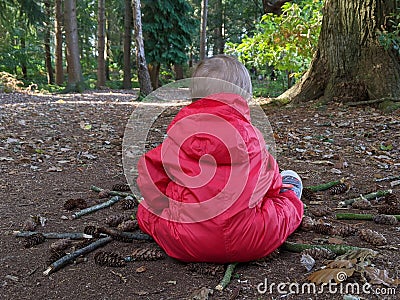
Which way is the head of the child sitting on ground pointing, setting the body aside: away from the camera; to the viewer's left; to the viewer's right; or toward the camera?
away from the camera

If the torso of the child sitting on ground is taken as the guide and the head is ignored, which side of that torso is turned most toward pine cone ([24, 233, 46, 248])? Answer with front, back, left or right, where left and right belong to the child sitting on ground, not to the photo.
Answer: left

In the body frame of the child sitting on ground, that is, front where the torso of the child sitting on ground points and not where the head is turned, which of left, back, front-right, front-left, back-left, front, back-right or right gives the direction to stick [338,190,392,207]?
front-right

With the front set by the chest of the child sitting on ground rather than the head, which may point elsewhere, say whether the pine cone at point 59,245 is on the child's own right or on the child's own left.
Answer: on the child's own left

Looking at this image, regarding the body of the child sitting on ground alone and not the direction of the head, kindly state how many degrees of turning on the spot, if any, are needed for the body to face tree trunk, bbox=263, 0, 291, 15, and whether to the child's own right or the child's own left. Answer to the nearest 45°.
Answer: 0° — they already face it

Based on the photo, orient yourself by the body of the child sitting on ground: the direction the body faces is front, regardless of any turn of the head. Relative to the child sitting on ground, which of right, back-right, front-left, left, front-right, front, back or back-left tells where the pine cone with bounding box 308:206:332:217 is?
front-right

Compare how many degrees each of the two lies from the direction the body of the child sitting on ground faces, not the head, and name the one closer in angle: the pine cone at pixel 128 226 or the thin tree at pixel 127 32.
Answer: the thin tree

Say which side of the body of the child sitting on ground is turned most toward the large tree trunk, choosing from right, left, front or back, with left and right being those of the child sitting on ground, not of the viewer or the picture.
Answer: front

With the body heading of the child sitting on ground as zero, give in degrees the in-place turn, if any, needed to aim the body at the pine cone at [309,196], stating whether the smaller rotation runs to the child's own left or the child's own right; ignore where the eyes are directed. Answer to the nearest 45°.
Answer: approximately 45° to the child's own right

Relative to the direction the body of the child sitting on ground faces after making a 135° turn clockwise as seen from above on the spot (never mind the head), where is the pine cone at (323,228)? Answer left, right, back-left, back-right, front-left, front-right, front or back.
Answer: left

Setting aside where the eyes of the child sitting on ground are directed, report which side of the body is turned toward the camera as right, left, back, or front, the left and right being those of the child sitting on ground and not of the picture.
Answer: back

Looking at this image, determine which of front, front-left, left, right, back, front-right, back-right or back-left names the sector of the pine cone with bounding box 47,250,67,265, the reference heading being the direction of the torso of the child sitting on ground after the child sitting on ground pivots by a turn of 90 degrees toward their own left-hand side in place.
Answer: front

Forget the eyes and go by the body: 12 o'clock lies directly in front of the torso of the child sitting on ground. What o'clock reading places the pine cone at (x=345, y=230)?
The pine cone is roughly at 2 o'clock from the child sitting on ground.
